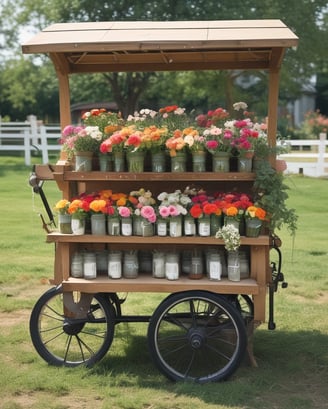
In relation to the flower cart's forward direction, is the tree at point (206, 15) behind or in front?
behind

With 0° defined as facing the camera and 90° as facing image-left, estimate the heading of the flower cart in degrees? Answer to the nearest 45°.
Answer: approximately 0°
